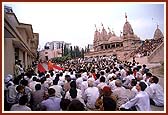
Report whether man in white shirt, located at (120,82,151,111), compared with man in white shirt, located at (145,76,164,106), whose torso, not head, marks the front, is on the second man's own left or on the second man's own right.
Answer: on the second man's own left

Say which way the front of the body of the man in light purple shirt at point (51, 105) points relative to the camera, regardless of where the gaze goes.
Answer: away from the camera

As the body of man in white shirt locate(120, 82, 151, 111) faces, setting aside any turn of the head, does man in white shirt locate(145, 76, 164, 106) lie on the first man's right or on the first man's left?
on the first man's right

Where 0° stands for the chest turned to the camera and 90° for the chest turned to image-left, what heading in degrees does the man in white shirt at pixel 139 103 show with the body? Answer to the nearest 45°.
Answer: approximately 135°

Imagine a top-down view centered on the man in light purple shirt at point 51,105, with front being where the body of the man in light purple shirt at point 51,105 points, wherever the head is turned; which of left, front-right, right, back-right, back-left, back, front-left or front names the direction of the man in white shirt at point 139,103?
right

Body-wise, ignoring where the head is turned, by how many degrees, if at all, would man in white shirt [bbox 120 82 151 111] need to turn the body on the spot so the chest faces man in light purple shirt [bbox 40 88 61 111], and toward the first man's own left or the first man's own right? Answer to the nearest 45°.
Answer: approximately 45° to the first man's own left

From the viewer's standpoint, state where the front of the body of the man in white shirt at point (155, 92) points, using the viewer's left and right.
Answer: facing away from the viewer and to the left of the viewer

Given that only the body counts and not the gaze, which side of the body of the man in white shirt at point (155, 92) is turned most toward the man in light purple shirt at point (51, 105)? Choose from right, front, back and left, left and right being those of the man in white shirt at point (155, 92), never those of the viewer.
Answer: left
